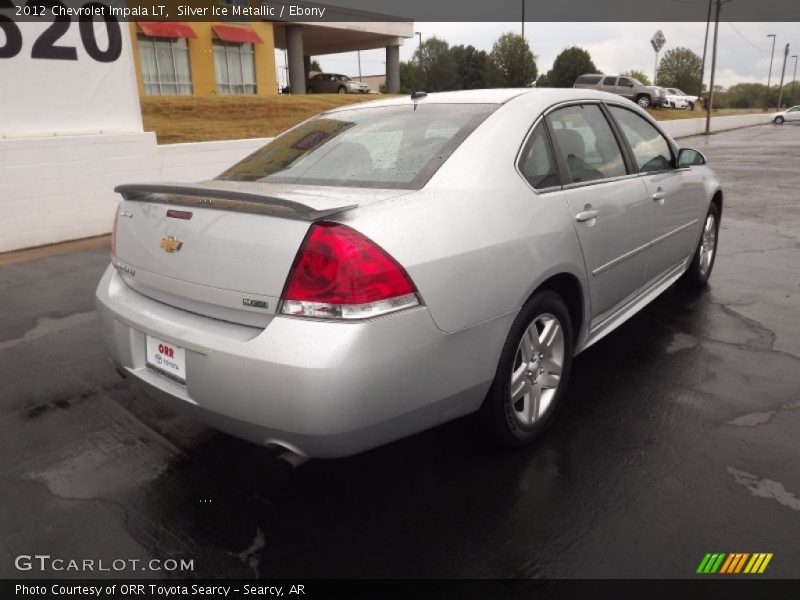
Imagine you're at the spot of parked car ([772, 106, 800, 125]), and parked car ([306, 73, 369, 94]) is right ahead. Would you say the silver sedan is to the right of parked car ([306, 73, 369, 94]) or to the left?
left

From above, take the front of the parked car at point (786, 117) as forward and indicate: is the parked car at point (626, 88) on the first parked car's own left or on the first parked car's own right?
on the first parked car's own left

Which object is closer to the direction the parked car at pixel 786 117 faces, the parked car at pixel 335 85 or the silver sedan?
the parked car

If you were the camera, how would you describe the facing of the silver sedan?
facing away from the viewer and to the right of the viewer

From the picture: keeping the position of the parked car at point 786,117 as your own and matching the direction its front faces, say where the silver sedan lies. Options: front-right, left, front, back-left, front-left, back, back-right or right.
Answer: left

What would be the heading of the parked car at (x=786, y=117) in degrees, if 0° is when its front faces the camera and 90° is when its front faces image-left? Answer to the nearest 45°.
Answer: approximately 90°

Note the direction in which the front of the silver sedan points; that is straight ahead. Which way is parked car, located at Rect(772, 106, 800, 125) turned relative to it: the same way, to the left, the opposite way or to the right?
to the left
